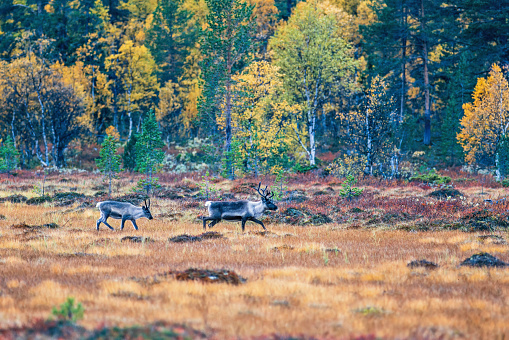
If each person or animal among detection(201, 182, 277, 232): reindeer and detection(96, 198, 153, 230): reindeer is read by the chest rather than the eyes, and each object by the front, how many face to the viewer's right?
2

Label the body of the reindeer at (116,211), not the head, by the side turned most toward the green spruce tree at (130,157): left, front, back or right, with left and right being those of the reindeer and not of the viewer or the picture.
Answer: left

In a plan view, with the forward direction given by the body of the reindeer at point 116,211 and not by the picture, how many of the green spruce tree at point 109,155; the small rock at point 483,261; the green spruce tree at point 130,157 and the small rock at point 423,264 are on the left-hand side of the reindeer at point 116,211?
2

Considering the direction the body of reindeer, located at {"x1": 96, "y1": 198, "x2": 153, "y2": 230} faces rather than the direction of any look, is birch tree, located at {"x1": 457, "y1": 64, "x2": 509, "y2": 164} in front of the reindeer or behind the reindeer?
in front

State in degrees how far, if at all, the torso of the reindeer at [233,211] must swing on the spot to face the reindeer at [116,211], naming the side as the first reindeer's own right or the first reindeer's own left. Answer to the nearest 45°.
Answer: approximately 180°

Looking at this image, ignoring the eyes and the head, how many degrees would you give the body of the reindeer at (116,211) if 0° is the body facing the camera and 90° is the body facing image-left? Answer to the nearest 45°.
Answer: approximately 270°

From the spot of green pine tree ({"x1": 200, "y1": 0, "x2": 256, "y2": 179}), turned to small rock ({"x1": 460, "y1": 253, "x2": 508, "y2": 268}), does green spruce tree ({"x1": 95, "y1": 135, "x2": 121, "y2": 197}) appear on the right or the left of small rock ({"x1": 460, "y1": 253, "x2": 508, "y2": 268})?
right

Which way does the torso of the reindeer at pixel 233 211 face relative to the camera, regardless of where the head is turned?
to the viewer's right

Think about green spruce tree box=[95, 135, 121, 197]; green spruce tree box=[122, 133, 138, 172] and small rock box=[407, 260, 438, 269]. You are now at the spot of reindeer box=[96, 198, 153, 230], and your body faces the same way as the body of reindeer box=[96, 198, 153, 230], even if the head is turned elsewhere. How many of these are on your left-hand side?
2

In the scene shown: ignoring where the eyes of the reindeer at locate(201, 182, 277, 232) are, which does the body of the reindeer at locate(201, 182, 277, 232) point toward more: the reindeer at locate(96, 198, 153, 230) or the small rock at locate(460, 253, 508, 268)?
the small rock

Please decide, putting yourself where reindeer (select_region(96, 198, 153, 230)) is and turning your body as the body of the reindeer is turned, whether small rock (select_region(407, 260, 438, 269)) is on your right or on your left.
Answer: on your right

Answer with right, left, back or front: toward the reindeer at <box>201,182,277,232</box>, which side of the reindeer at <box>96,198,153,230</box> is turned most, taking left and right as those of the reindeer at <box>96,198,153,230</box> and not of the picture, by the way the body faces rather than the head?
front

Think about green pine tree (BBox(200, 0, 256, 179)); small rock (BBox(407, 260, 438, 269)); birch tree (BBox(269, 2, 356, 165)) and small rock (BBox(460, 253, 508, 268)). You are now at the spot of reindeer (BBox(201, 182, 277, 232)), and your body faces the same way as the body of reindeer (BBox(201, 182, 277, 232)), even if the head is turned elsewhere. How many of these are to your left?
2

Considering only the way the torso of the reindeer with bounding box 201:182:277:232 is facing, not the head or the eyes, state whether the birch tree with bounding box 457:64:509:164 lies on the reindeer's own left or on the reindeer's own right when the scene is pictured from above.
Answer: on the reindeer's own left

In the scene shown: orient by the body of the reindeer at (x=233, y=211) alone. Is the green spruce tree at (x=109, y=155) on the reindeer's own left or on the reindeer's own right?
on the reindeer's own left
